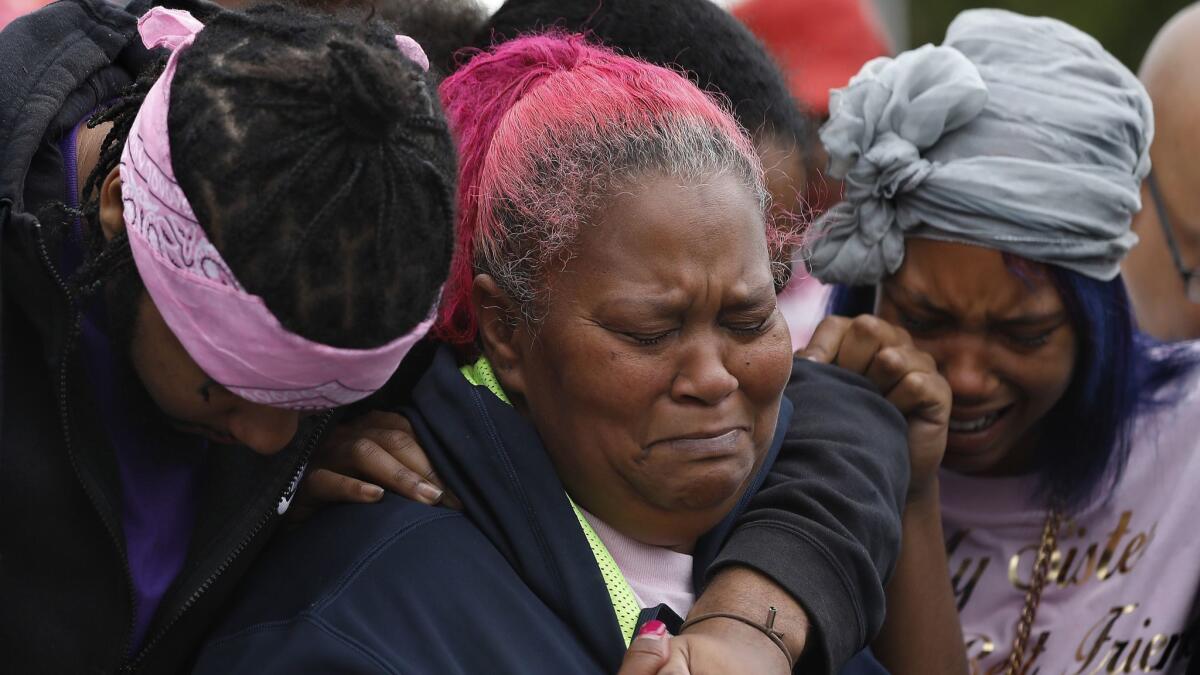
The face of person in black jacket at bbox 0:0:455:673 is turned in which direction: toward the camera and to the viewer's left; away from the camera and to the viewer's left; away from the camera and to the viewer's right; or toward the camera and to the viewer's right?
toward the camera and to the viewer's right

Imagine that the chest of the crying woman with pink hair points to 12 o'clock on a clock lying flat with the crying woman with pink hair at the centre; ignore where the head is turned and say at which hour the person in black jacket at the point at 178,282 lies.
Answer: The person in black jacket is roughly at 4 o'clock from the crying woman with pink hair.

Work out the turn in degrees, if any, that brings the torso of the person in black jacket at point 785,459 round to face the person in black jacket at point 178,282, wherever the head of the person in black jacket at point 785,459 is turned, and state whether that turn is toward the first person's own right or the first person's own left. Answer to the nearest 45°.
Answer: approximately 45° to the first person's own right
